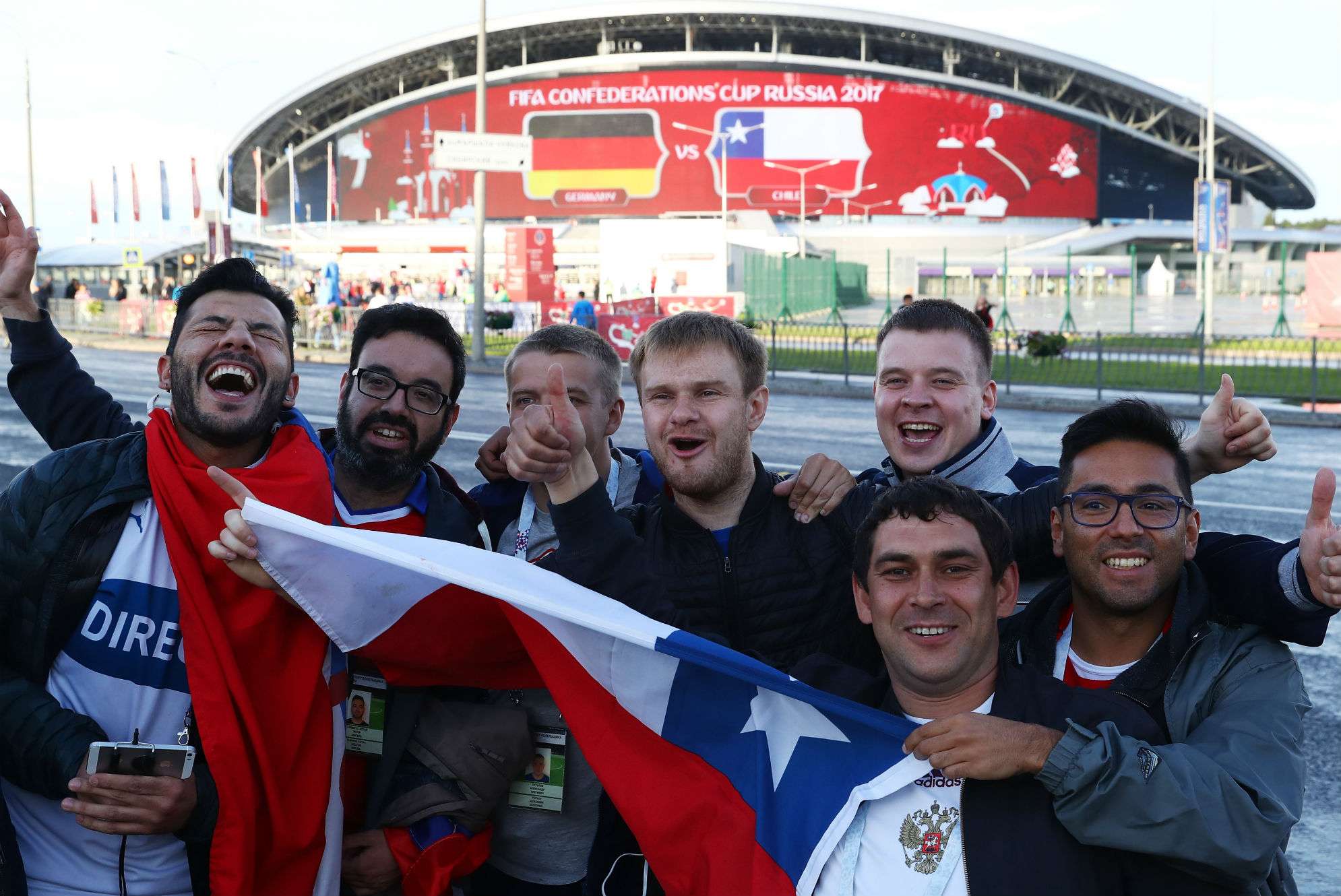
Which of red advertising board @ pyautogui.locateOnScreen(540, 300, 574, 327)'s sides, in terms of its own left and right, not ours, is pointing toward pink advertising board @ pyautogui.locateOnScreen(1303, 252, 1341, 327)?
left

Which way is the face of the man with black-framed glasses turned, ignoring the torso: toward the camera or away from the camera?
toward the camera

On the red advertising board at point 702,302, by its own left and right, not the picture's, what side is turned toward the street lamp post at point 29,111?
right

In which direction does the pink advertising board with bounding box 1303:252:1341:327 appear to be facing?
toward the camera

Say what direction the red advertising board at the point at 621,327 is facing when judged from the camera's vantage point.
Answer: facing the viewer

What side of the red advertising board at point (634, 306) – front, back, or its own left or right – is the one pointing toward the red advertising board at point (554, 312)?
right

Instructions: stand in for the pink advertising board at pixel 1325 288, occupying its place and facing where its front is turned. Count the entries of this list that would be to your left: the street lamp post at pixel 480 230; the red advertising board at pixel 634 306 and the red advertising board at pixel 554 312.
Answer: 0

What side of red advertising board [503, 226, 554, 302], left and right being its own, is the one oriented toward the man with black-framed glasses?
front

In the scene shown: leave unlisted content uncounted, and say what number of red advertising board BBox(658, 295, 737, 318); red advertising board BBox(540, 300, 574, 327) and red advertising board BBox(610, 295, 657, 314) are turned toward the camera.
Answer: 3

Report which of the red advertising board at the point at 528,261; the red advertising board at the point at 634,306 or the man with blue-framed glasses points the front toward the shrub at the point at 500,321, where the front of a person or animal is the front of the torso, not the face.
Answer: the red advertising board at the point at 528,261

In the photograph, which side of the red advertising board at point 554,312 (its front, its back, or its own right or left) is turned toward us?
front

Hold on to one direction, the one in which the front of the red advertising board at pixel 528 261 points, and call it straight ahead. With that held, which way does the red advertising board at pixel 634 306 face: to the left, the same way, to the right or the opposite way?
the same way

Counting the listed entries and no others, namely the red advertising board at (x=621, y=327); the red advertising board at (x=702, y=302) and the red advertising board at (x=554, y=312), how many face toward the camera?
3

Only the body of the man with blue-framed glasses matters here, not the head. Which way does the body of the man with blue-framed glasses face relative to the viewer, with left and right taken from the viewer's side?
facing the viewer and to the left of the viewer

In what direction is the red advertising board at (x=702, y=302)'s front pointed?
toward the camera

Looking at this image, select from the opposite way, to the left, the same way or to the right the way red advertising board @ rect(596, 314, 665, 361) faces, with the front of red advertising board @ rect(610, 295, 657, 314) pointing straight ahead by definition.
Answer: the same way
